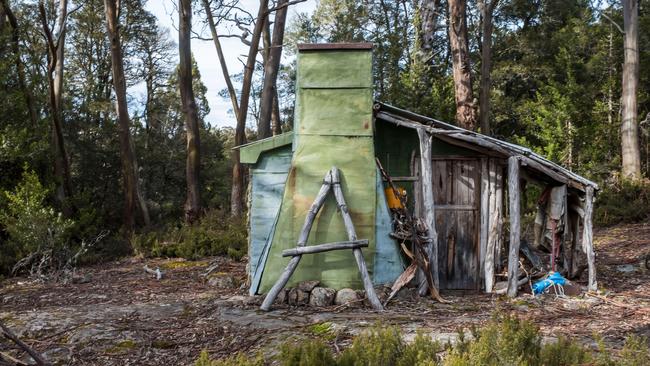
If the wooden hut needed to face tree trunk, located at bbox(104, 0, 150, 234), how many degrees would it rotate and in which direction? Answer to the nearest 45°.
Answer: approximately 135° to its right

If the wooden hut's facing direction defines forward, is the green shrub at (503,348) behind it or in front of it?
in front

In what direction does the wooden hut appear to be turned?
toward the camera

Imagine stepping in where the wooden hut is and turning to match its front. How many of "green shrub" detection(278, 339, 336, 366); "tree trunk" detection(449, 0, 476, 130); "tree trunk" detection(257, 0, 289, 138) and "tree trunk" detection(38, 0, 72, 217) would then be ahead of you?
1

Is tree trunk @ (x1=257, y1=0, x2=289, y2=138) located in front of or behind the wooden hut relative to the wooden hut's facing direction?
behind

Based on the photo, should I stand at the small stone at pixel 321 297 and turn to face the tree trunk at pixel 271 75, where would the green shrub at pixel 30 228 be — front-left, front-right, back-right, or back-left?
front-left

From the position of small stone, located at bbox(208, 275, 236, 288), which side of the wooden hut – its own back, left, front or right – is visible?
right

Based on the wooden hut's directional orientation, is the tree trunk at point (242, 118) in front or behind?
behind

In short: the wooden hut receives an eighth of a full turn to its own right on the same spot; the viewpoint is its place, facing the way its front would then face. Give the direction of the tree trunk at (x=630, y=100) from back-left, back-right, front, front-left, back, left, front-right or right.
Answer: back

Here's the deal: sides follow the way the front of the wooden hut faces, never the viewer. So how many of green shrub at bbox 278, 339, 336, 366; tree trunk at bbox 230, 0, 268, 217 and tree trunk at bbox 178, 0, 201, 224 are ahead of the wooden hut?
1

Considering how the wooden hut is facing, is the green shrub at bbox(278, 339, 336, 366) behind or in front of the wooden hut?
in front

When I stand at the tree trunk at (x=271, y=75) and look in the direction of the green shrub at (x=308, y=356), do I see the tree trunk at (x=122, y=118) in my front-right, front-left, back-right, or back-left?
front-right

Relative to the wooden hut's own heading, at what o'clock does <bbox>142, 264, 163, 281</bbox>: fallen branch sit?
The fallen branch is roughly at 4 o'clock from the wooden hut.

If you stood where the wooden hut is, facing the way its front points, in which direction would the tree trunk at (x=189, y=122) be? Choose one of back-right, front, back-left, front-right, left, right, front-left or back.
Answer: back-right
